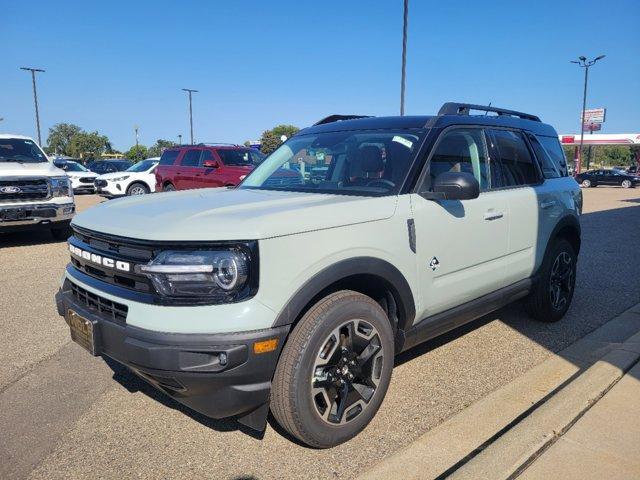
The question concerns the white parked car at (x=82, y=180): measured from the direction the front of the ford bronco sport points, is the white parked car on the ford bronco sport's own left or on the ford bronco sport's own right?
on the ford bronco sport's own right

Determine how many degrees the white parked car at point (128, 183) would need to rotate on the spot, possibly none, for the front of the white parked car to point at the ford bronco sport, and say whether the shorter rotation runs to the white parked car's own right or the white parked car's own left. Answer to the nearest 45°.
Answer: approximately 45° to the white parked car's own left

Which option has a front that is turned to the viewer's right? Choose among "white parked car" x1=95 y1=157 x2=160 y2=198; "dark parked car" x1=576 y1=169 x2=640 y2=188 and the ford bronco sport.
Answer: the dark parked car

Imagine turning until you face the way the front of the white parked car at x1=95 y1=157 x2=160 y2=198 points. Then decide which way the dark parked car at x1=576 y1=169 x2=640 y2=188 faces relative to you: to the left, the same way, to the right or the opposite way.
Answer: to the left

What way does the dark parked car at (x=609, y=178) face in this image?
to the viewer's right

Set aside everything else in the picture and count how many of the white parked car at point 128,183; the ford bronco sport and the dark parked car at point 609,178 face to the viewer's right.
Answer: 1

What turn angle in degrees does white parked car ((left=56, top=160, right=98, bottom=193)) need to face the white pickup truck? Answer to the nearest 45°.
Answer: approximately 45° to its right

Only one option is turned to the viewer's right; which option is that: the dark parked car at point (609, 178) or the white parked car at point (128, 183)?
the dark parked car

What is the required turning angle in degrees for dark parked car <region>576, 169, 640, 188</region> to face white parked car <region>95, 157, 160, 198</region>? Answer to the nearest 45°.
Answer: approximately 135° to its right

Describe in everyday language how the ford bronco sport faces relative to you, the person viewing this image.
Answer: facing the viewer and to the left of the viewer

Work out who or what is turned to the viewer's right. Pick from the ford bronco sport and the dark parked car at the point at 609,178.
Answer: the dark parked car

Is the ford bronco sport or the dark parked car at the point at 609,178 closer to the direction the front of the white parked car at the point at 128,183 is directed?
the ford bronco sport

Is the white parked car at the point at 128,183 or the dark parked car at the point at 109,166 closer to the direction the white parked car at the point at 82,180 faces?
the white parked car

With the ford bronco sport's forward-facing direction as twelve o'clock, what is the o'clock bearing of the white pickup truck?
The white pickup truck is roughly at 3 o'clock from the ford bronco sport.
